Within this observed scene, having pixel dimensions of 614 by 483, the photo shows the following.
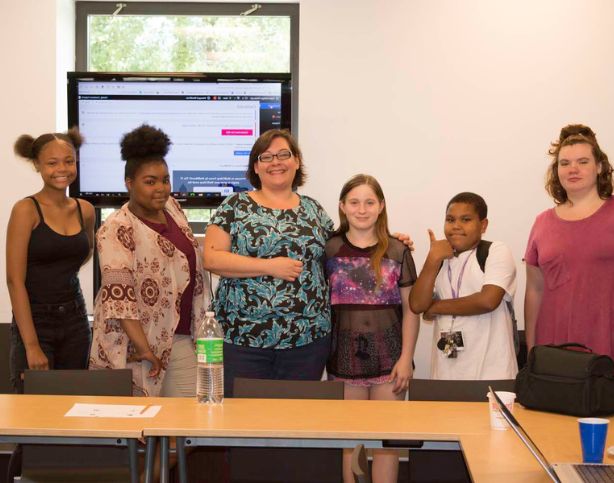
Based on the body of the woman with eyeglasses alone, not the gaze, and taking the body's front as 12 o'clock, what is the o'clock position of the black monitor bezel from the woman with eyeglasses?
The black monitor bezel is roughly at 5 o'clock from the woman with eyeglasses.

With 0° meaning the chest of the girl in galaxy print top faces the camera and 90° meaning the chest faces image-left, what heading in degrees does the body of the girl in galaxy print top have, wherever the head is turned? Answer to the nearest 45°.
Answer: approximately 0°

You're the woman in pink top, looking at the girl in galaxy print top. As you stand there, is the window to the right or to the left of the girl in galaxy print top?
right

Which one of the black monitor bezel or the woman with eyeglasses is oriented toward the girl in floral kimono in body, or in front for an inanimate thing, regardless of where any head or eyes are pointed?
the black monitor bezel

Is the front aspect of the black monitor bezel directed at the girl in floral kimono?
yes

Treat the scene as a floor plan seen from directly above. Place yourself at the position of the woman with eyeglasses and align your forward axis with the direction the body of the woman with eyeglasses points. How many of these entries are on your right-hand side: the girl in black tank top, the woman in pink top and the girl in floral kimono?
2

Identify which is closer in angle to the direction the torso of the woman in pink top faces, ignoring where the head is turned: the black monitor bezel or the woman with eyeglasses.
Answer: the woman with eyeglasses

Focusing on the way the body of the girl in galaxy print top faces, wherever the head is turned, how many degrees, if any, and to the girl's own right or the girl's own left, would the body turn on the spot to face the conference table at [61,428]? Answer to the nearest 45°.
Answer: approximately 45° to the girl's own right

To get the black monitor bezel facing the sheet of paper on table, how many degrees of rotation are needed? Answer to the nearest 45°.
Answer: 0° — it already faces it

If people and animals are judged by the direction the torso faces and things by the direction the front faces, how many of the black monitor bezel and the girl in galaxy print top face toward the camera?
2

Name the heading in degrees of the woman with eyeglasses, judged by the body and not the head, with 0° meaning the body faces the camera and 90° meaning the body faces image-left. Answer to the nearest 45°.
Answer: approximately 0°

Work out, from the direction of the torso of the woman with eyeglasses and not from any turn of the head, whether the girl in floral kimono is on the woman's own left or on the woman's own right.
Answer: on the woman's own right
